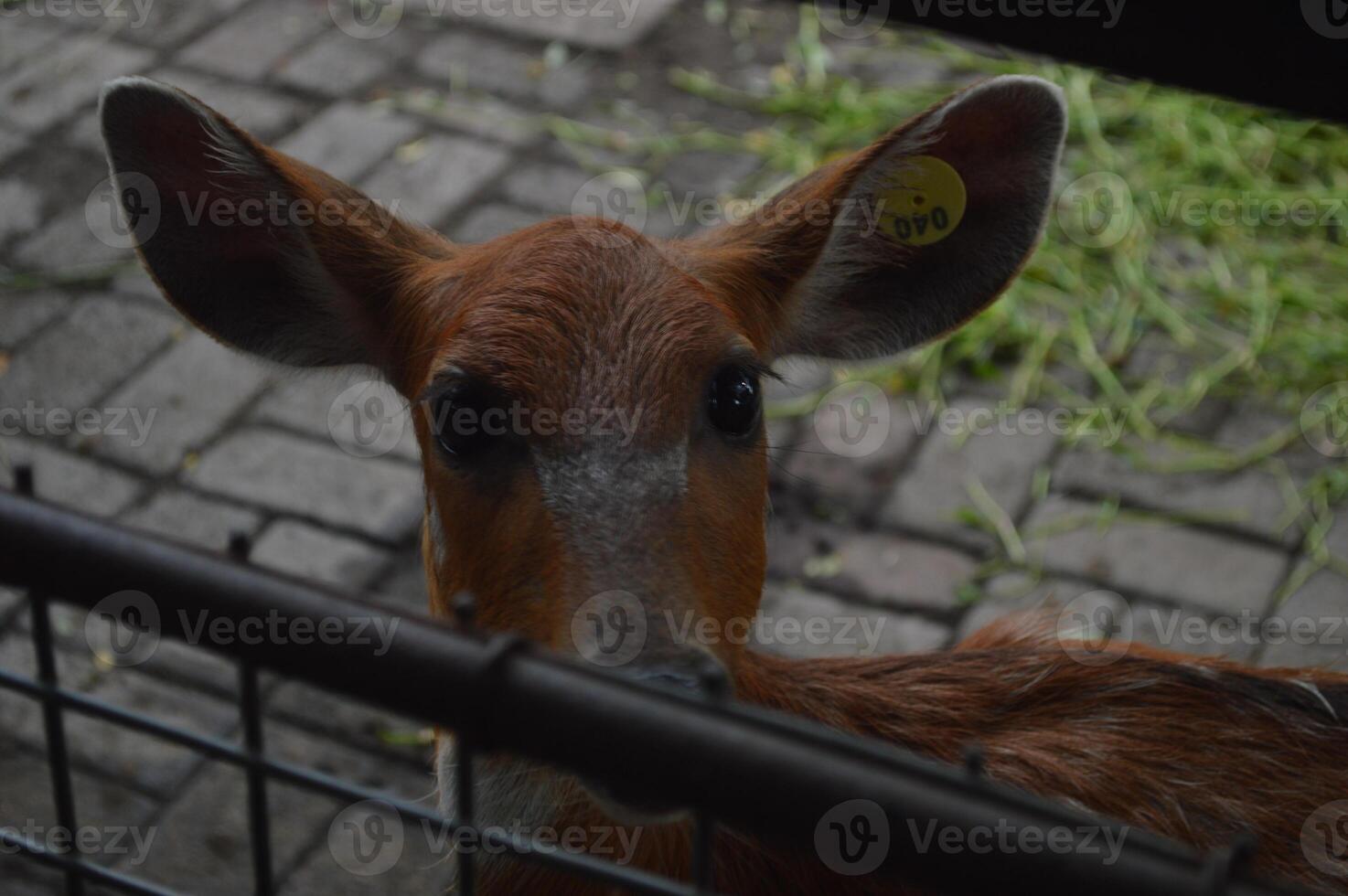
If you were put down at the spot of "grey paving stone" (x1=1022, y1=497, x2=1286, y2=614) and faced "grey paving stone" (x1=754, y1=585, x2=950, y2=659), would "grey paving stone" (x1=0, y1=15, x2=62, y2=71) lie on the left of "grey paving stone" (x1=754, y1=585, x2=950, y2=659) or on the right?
right

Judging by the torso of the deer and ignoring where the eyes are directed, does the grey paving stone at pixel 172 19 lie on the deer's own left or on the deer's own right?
on the deer's own right

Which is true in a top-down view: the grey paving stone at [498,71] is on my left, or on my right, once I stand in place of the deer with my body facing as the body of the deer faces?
on my right

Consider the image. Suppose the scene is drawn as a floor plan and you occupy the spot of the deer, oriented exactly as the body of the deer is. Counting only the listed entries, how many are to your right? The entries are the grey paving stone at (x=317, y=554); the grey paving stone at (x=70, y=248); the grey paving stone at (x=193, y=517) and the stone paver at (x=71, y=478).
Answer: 4

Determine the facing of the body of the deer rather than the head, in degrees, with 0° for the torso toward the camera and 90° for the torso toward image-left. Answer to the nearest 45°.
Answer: approximately 45°

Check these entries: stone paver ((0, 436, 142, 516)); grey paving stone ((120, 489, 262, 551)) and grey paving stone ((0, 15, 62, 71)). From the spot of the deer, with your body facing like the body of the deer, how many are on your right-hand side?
3
